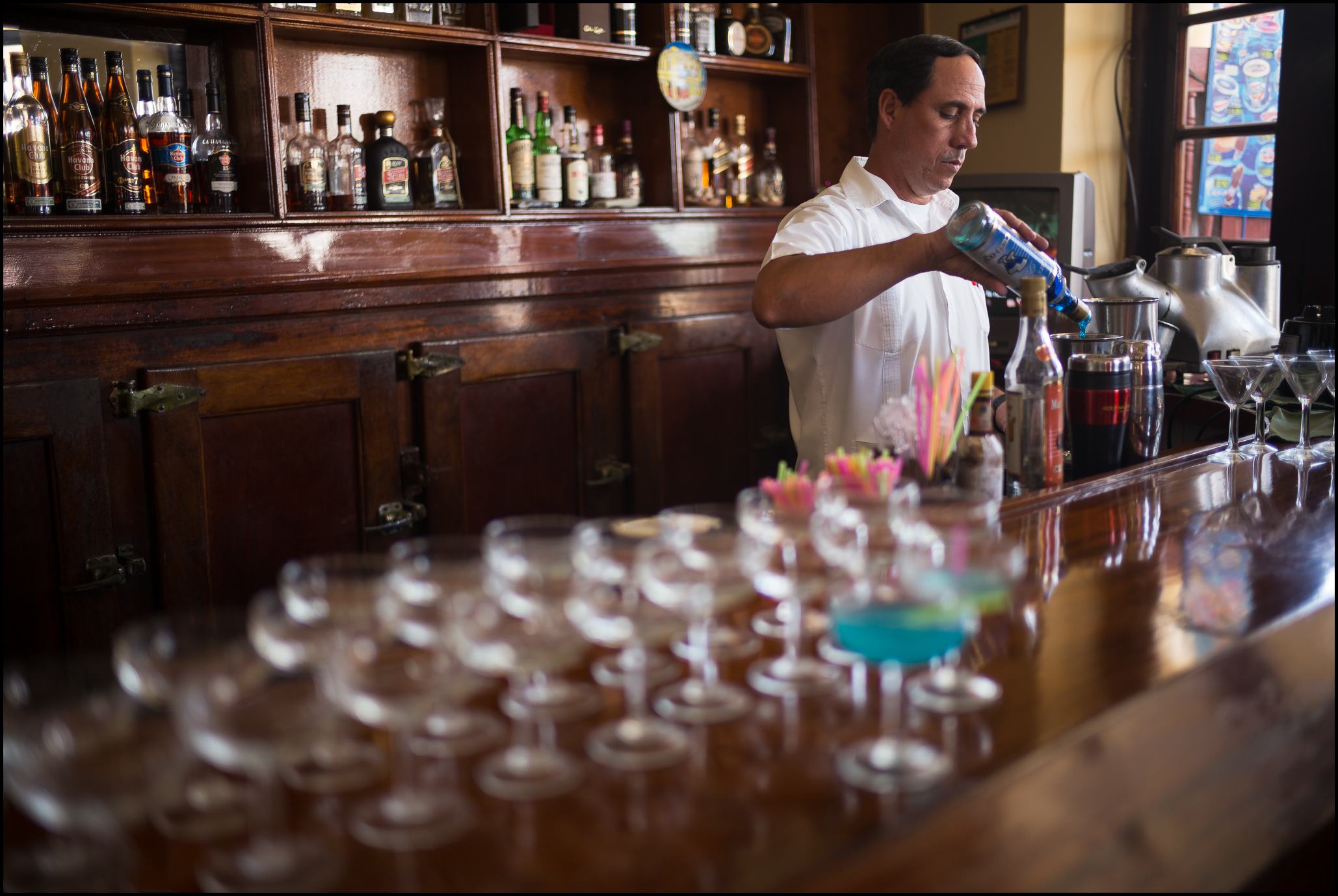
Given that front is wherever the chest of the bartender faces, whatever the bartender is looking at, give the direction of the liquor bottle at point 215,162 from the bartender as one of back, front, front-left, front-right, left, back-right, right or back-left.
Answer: back-right

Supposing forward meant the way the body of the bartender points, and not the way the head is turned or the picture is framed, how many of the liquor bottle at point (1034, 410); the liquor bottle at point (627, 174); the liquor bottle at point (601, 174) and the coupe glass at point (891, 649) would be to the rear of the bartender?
2

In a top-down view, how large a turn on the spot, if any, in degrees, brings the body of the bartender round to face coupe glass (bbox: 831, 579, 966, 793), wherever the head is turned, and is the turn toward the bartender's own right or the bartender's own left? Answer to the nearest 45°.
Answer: approximately 45° to the bartender's own right

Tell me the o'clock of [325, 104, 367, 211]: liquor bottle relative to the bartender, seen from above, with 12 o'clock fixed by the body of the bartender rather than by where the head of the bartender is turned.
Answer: The liquor bottle is roughly at 5 o'clock from the bartender.

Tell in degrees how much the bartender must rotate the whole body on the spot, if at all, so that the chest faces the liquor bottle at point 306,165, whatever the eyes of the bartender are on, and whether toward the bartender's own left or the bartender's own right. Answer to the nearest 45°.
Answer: approximately 135° to the bartender's own right

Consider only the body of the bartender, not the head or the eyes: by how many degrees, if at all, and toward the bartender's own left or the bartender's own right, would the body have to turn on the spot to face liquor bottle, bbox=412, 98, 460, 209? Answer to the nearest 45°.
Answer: approximately 180°

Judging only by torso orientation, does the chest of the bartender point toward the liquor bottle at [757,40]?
no

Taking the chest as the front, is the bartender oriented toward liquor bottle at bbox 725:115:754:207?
no

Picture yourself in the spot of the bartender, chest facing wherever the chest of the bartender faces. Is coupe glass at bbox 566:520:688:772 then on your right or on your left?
on your right

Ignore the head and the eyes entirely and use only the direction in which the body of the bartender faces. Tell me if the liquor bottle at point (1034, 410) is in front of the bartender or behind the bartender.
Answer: in front

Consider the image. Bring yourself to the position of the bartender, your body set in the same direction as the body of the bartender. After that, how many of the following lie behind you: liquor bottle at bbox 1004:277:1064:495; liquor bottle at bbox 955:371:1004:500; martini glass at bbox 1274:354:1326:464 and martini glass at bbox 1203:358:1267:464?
0

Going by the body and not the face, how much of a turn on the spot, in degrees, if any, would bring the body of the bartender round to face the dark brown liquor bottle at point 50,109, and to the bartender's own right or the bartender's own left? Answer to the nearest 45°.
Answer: approximately 135° to the bartender's own right

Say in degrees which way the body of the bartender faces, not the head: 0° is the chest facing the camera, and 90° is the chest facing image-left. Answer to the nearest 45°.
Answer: approximately 315°

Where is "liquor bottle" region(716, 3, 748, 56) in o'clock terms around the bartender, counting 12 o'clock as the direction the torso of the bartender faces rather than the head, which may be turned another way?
The liquor bottle is roughly at 7 o'clock from the bartender.

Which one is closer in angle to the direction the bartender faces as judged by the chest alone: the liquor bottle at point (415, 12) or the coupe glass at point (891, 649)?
the coupe glass

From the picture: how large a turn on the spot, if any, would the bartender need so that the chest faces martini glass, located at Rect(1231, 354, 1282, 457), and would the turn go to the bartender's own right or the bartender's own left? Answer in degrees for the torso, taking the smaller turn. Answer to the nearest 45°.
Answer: approximately 45° to the bartender's own left

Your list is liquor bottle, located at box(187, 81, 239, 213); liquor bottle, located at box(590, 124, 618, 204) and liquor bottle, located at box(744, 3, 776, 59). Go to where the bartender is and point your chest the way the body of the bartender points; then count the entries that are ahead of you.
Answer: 0

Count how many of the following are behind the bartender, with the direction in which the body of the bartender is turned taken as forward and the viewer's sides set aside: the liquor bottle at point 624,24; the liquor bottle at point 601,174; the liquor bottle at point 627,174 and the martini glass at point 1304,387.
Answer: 3

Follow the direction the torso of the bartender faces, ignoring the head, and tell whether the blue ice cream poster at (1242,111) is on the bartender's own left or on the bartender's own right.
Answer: on the bartender's own left

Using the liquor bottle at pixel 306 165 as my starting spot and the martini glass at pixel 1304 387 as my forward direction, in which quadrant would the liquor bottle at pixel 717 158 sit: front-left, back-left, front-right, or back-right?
front-left

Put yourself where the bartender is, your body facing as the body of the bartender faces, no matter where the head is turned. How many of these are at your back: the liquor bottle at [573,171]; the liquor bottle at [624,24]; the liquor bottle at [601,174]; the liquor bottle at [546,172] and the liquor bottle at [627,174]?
5

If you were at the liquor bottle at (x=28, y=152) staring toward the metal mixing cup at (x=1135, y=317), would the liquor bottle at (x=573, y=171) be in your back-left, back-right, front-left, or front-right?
front-left
